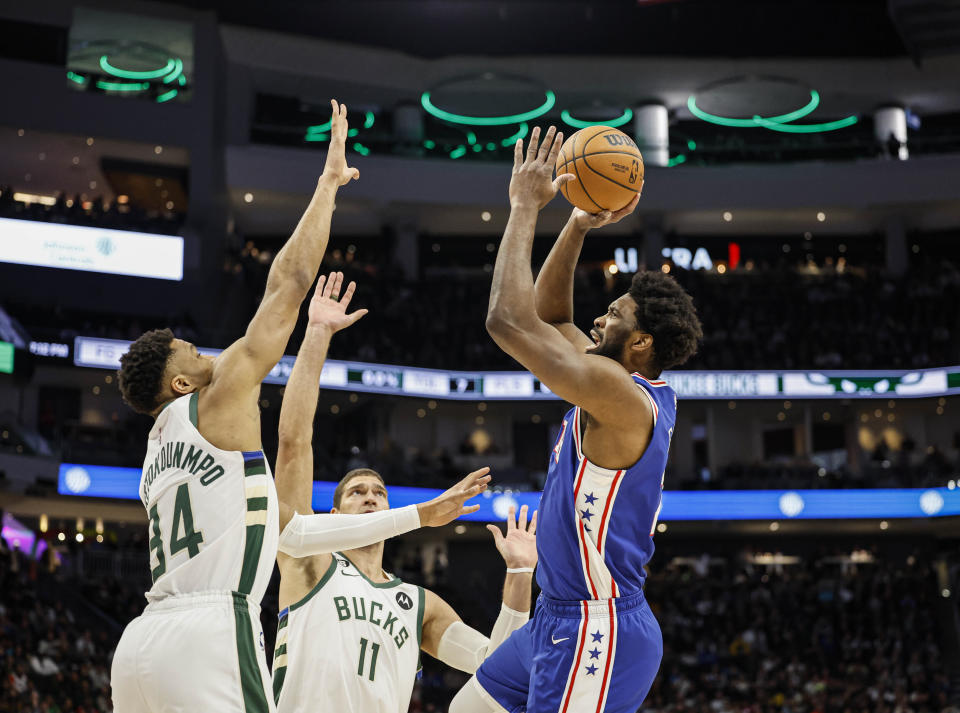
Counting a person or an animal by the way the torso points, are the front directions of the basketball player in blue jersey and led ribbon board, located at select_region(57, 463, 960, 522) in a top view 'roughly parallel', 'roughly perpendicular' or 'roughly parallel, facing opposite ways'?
roughly perpendicular

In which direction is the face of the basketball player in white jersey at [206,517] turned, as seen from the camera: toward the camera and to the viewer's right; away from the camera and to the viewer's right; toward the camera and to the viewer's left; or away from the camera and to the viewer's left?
away from the camera and to the viewer's right

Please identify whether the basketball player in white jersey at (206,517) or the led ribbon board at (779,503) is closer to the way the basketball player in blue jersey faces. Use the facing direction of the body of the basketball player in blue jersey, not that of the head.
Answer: the basketball player in white jersey

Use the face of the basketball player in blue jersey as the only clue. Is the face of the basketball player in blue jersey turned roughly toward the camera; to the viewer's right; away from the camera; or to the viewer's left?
to the viewer's left

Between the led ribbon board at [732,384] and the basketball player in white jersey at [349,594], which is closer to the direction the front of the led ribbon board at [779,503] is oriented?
the basketball player in white jersey

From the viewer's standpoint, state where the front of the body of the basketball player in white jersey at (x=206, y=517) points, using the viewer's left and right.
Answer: facing away from the viewer and to the right of the viewer

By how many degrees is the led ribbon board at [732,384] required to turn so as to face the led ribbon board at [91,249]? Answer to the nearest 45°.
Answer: approximately 90° to its right

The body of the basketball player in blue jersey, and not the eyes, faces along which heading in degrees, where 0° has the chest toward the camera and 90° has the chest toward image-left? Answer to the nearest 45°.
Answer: approximately 90°

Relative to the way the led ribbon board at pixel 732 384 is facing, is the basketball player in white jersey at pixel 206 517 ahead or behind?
ahead

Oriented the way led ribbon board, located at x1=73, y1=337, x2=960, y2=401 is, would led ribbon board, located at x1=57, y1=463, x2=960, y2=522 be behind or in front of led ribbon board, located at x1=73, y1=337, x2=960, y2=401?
in front

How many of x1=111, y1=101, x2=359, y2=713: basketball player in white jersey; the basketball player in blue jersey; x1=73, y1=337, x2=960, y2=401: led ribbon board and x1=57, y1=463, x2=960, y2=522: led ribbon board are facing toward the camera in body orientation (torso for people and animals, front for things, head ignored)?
2

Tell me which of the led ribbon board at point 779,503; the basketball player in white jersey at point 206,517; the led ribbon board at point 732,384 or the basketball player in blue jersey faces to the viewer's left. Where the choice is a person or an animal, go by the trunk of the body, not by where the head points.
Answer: the basketball player in blue jersey
